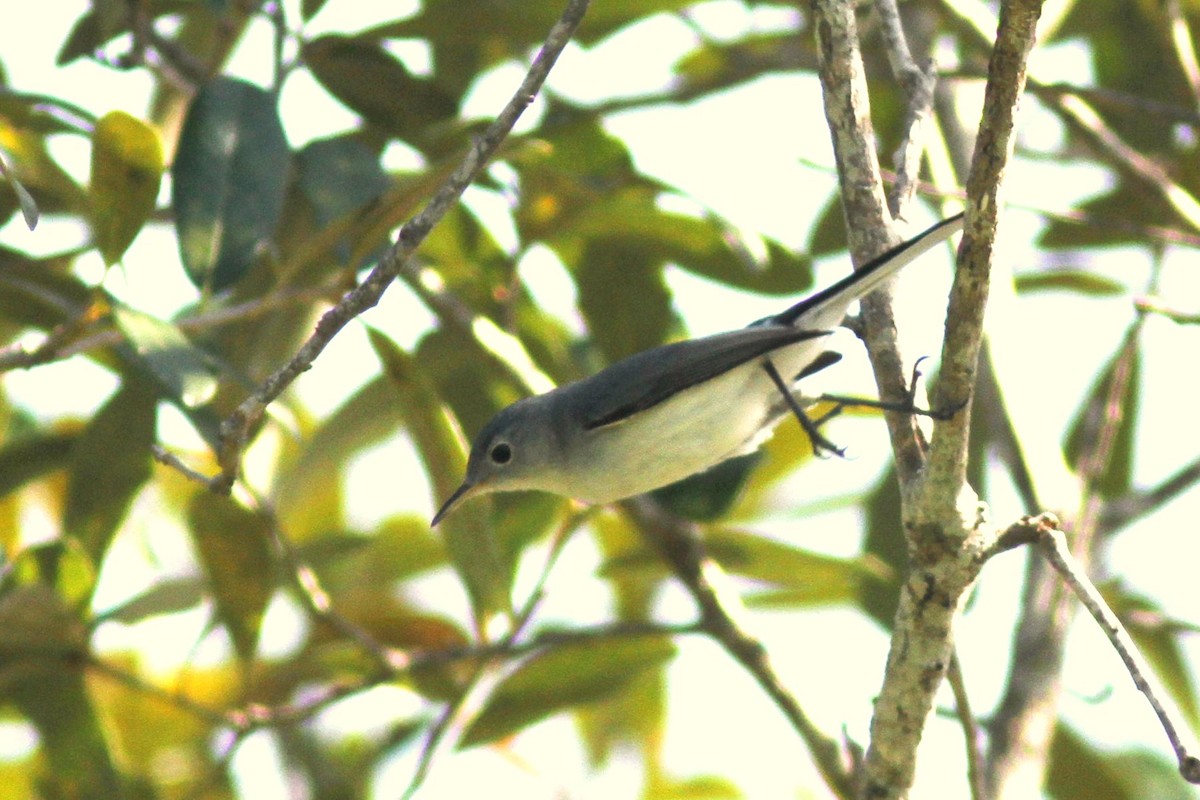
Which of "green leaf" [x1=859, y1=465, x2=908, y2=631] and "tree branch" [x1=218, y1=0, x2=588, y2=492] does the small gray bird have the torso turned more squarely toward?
the tree branch

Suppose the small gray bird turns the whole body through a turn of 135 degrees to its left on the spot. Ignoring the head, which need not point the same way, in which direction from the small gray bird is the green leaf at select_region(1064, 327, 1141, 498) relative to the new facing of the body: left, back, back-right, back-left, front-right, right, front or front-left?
left

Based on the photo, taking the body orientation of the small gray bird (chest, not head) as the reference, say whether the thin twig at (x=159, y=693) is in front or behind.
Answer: in front

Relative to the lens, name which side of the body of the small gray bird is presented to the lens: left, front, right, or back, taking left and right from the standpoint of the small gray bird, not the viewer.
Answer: left

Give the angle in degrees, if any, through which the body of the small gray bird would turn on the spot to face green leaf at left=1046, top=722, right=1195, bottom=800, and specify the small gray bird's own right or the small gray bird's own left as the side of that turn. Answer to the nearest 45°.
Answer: approximately 135° to the small gray bird's own right

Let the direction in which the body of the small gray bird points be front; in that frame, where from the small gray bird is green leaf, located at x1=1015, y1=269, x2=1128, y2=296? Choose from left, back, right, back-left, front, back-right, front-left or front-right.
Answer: back-right

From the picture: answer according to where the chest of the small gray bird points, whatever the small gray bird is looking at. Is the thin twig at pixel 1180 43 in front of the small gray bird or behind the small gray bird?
behind

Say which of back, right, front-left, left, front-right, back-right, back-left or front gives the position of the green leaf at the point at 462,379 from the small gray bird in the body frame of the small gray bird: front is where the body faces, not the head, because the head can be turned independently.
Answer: front-right
